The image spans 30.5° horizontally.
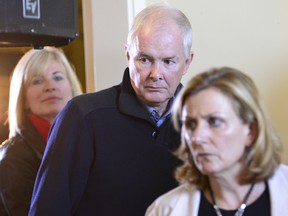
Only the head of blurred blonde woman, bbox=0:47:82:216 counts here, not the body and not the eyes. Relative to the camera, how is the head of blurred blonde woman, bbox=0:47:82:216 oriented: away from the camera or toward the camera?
toward the camera

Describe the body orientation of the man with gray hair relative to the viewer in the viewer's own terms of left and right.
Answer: facing the viewer and to the right of the viewer

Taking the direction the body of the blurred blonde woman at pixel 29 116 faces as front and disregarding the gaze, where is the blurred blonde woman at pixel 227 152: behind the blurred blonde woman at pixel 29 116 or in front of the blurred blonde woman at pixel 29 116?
in front

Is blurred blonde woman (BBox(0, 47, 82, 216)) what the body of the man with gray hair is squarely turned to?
no

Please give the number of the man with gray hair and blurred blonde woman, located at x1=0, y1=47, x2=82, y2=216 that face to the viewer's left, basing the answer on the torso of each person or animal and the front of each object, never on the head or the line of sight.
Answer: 0

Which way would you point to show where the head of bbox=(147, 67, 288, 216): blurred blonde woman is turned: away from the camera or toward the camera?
toward the camera

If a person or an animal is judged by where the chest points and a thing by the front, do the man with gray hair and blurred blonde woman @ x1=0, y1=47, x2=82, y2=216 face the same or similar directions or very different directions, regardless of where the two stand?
same or similar directions

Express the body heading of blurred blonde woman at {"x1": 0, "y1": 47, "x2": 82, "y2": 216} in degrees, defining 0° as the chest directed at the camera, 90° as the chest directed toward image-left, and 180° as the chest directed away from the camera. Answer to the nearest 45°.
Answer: approximately 315°

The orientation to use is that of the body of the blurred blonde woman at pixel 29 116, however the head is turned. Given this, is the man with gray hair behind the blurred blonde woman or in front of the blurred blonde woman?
in front
